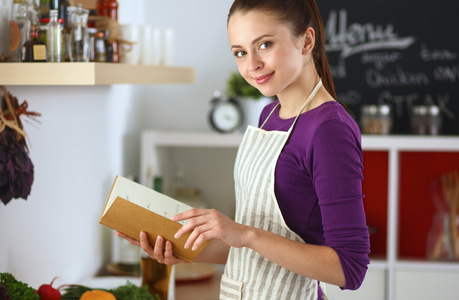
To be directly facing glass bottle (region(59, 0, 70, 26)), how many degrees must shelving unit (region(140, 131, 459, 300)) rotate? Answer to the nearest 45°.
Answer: approximately 45° to its right

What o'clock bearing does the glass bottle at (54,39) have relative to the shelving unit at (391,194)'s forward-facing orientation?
The glass bottle is roughly at 1 o'clock from the shelving unit.

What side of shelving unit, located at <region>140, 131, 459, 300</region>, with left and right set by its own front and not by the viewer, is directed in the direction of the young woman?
front

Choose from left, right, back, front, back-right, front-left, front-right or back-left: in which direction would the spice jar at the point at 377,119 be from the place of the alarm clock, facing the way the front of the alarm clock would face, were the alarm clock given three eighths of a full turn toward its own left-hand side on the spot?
front-right

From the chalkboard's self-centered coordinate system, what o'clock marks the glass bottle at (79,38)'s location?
The glass bottle is roughly at 1 o'clock from the chalkboard.

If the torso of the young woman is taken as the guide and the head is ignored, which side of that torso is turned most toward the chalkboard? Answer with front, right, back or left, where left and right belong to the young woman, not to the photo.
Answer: back

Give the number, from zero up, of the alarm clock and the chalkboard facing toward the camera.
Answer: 2

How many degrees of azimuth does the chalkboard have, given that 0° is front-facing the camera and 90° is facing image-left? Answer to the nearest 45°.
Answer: approximately 0°

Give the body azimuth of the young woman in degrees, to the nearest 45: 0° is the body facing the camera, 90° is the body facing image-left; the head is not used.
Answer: approximately 45°
